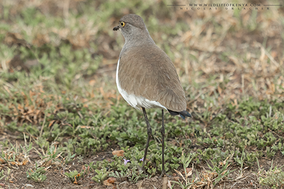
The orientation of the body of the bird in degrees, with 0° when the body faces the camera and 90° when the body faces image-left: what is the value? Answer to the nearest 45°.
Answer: approximately 135°
